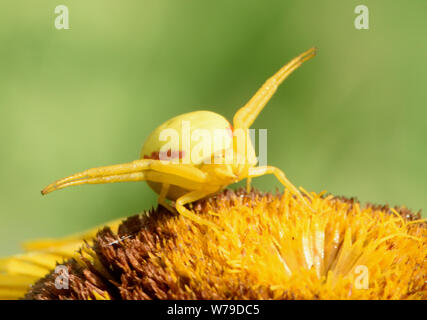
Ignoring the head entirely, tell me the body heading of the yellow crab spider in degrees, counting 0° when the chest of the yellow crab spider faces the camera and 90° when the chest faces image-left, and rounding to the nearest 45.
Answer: approximately 315°
